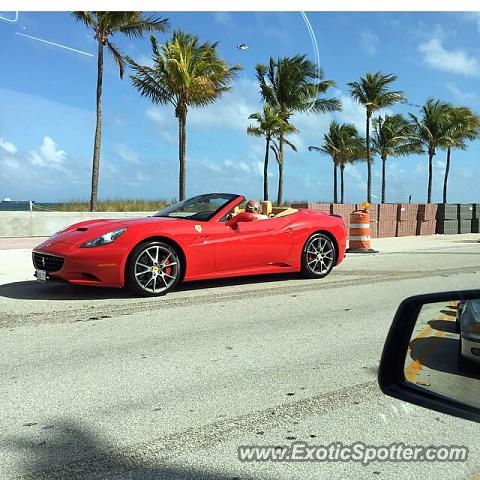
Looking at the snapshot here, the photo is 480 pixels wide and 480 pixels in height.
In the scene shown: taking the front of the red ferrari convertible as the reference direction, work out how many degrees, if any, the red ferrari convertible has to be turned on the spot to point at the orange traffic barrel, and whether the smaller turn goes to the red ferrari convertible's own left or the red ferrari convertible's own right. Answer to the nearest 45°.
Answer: approximately 180°

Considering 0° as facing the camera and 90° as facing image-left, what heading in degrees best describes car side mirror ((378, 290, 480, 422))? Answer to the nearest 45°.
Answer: approximately 0°

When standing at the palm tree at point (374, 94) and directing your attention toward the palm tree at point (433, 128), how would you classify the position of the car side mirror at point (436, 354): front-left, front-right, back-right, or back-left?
back-right

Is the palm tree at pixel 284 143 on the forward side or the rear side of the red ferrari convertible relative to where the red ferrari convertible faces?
on the rear side

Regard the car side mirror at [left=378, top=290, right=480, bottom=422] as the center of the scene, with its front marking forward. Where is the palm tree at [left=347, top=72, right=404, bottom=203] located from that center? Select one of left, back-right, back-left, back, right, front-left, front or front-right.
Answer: back

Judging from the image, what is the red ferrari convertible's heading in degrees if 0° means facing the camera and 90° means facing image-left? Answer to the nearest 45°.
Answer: approximately 45°

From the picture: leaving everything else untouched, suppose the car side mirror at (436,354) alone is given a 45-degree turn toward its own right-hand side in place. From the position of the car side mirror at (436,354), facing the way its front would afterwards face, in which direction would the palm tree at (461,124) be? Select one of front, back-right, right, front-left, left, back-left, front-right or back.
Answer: back-right

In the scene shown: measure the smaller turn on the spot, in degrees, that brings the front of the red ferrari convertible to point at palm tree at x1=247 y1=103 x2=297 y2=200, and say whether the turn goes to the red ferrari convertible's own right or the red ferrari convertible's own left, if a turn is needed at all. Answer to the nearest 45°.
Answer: approximately 135° to the red ferrari convertible's own right
